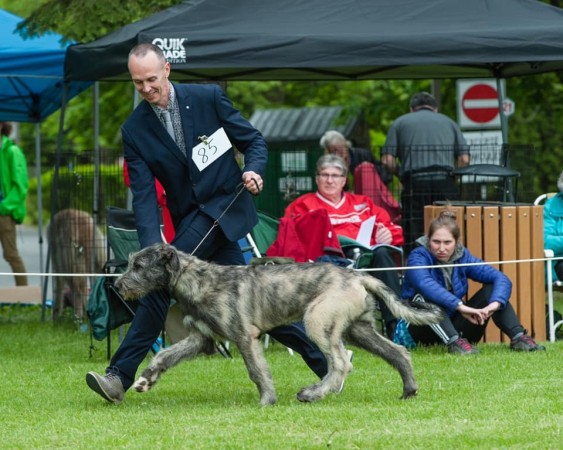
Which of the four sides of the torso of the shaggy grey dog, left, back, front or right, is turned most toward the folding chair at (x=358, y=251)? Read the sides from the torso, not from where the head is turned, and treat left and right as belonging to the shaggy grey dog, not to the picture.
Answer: right

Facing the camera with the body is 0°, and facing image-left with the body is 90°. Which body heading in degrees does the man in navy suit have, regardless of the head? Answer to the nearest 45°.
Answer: approximately 45°

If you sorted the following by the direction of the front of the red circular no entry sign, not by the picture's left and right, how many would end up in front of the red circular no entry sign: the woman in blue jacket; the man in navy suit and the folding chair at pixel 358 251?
3

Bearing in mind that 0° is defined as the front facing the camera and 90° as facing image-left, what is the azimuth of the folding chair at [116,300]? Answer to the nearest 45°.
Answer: approximately 315°

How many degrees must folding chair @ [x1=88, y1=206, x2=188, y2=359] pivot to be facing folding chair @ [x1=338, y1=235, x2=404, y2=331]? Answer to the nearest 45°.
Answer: approximately 45° to its left
